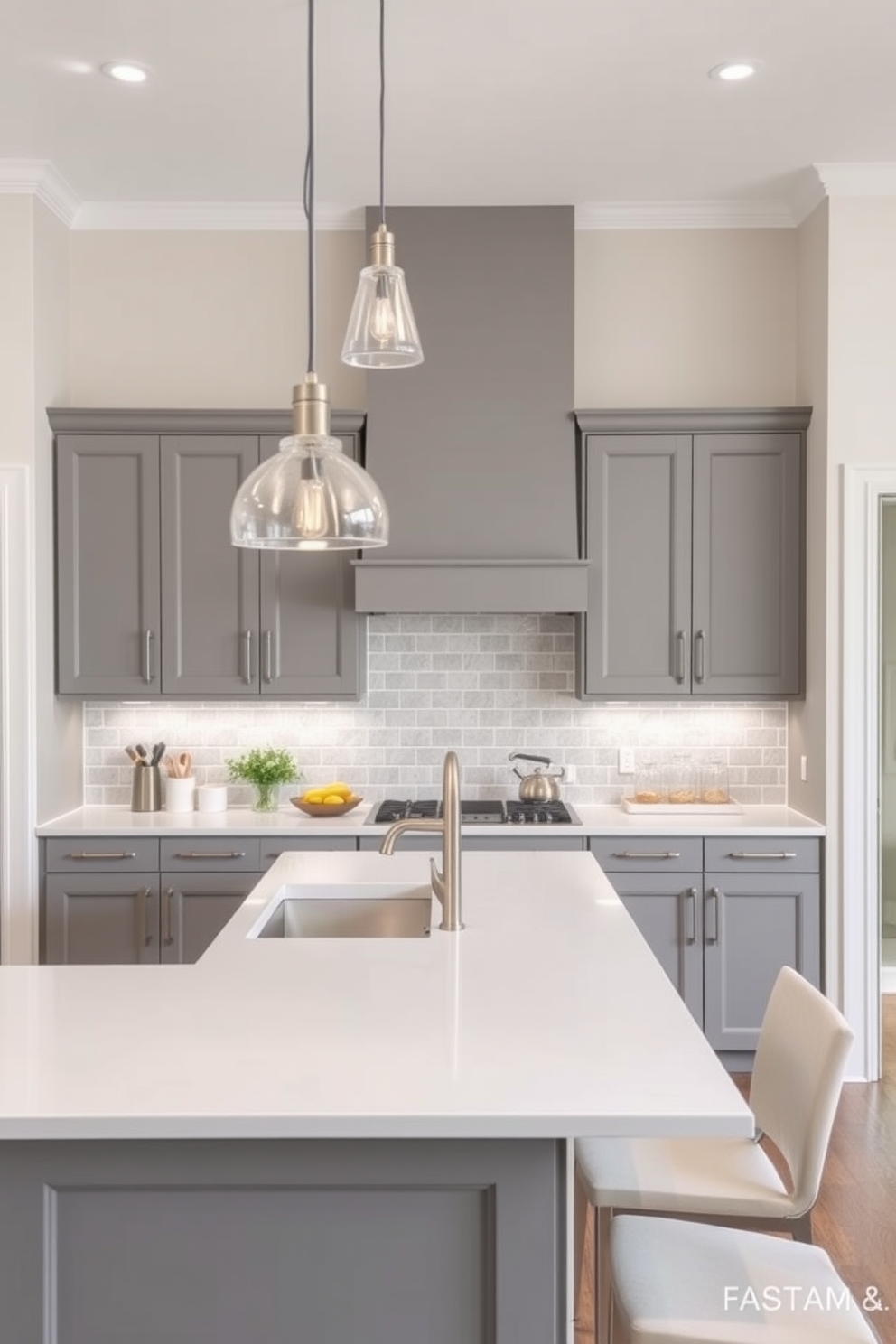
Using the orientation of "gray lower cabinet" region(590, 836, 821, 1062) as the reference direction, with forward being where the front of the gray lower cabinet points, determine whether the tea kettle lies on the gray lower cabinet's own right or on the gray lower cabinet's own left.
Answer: on the gray lower cabinet's own right

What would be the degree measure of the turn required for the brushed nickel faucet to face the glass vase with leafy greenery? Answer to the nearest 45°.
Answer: approximately 90° to its right

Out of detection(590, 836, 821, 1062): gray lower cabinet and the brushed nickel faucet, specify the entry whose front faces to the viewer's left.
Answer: the brushed nickel faucet

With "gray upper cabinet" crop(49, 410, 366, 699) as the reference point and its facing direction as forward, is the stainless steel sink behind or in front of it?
in front

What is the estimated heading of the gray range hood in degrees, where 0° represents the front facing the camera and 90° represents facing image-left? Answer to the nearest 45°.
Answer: approximately 0°

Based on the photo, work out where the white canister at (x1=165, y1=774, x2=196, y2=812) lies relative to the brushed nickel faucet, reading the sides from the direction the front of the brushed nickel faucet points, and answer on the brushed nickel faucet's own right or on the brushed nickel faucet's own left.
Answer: on the brushed nickel faucet's own right

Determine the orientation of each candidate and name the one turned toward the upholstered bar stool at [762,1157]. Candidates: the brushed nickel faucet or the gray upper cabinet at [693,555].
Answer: the gray upper cabinet

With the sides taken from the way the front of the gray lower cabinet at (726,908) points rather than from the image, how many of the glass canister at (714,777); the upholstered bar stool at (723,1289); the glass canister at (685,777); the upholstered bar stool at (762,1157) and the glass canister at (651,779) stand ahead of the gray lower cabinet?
2
